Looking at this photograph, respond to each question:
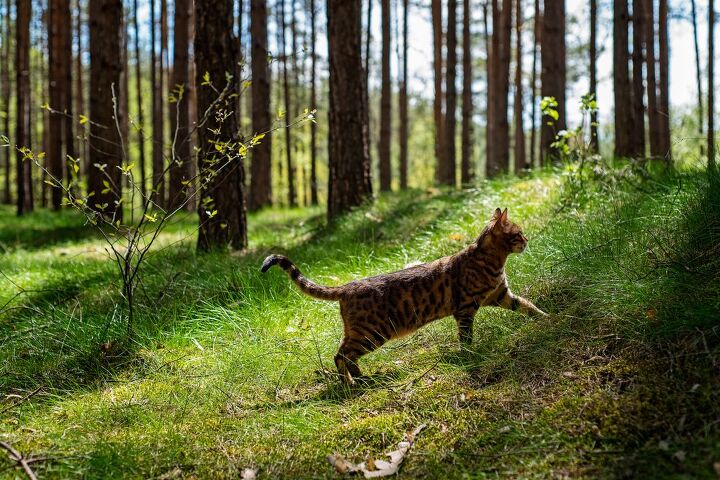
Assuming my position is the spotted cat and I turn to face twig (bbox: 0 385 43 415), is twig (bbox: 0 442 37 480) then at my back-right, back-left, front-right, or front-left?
front-left

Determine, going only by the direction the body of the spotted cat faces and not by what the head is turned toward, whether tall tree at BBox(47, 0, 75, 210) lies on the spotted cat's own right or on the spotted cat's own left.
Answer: on the spotted cat's own left

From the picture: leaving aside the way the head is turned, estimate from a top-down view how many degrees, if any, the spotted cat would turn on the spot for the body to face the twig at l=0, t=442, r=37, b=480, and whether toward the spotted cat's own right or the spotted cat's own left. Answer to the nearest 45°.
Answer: approximately 135° to the spotted cat's own right

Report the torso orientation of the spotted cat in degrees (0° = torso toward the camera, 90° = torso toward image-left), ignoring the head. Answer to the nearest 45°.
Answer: approximately 270°

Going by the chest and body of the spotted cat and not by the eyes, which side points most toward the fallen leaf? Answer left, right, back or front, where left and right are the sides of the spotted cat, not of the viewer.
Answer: right

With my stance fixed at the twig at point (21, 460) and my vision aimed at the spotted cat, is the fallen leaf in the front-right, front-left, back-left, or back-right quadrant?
front-right
